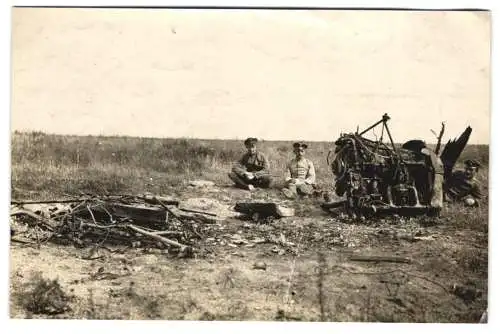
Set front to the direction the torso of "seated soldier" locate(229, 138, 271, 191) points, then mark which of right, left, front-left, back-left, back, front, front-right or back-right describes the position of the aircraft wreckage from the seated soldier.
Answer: left

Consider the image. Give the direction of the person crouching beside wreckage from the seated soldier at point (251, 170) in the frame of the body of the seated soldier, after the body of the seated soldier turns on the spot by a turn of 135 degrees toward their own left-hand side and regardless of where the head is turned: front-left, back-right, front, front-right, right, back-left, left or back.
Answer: front-right

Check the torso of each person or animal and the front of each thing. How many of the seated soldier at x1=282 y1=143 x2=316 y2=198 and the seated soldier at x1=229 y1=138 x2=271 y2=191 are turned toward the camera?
2

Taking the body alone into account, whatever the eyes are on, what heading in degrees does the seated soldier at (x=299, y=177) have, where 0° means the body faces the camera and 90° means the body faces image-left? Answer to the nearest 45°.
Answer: approximately 0°

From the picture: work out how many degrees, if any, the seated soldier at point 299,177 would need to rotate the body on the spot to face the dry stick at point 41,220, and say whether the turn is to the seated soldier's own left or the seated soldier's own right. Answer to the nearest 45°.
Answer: approximately 90° to the seated soldier's own right
